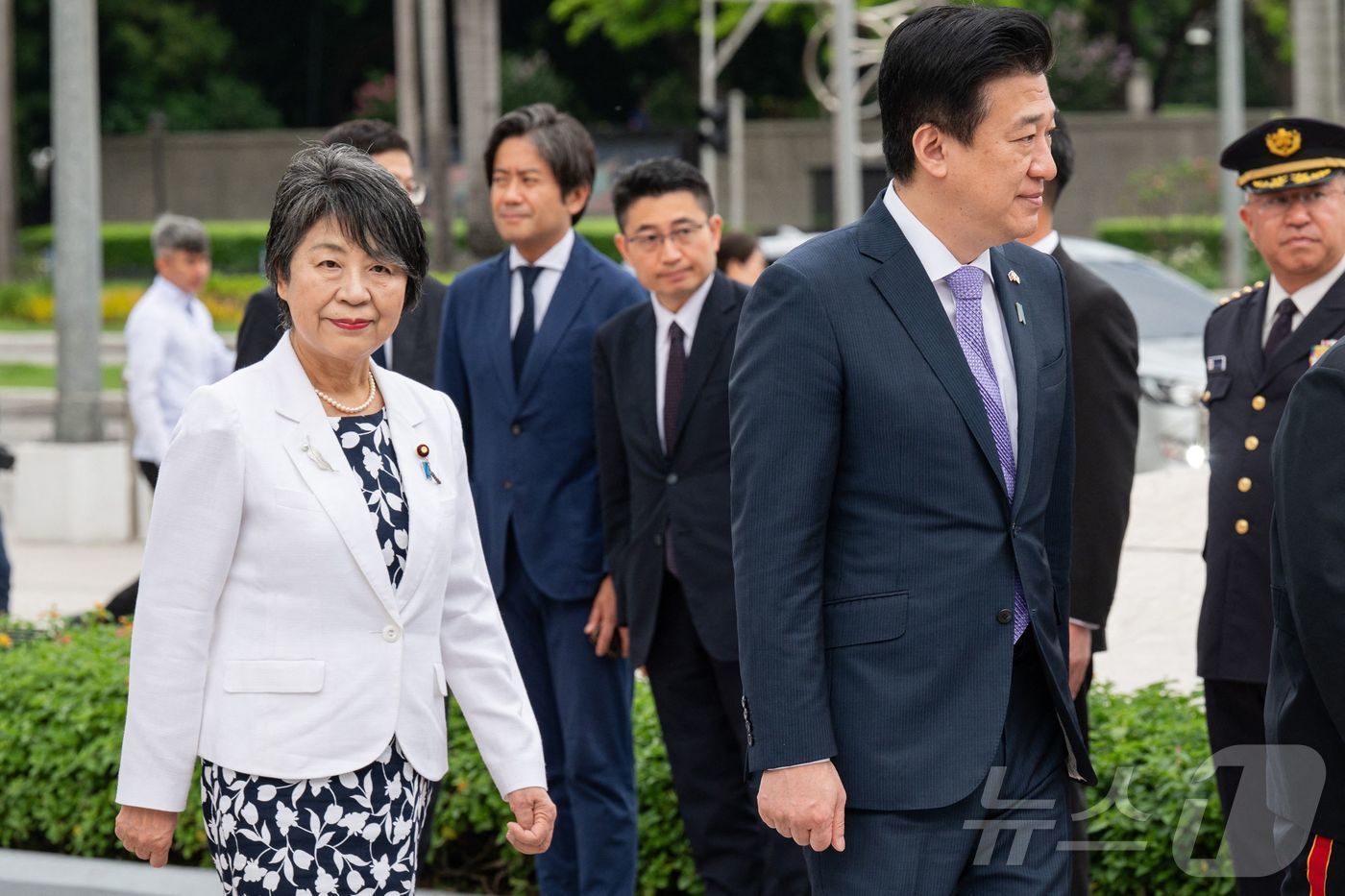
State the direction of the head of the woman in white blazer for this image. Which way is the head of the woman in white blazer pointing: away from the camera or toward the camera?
toward the camera

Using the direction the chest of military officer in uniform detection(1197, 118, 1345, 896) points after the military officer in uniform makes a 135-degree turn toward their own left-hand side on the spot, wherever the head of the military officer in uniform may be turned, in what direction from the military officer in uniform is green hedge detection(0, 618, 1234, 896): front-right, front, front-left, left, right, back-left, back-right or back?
back

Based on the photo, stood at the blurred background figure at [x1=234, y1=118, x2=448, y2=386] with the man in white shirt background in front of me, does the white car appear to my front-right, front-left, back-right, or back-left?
front-right

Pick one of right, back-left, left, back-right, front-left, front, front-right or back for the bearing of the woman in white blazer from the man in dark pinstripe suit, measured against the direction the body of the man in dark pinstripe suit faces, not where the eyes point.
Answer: back-right

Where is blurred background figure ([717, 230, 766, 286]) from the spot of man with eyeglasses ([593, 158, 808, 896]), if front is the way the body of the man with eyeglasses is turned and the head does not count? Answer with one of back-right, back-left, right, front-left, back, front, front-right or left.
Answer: back

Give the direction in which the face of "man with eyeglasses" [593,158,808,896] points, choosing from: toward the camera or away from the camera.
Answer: toward the camera

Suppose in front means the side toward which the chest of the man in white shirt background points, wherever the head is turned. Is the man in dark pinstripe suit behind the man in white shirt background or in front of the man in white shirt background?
in front

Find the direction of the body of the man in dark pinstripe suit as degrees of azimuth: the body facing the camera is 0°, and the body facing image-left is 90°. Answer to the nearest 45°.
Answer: approximately 315°

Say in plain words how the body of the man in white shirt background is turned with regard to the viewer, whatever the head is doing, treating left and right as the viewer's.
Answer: facing the viewer and to the right of the viewer

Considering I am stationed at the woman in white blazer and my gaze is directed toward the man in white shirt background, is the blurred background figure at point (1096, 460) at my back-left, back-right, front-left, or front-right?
front-right

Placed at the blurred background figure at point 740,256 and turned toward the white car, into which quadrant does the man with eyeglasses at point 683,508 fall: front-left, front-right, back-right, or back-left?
back-right

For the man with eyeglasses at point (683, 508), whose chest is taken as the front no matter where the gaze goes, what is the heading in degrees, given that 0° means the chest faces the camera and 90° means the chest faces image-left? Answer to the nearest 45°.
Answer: approximately 0°

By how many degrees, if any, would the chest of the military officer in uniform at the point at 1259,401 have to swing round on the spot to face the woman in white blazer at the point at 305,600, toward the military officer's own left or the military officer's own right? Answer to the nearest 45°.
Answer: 0° — they already face them
